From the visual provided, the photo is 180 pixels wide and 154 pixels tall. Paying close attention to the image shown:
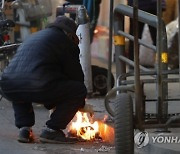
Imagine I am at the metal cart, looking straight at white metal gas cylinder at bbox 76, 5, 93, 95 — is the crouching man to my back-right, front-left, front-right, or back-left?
front-left

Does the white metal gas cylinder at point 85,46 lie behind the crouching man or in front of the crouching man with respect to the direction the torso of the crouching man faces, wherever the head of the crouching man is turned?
in front

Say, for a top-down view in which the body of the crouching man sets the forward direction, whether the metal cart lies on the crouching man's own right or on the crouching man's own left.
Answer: on the crouching man's own right

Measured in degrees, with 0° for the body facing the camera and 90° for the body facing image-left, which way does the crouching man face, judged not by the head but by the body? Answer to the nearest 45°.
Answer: approximately 225°

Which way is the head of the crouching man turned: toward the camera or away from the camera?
away from the camera
